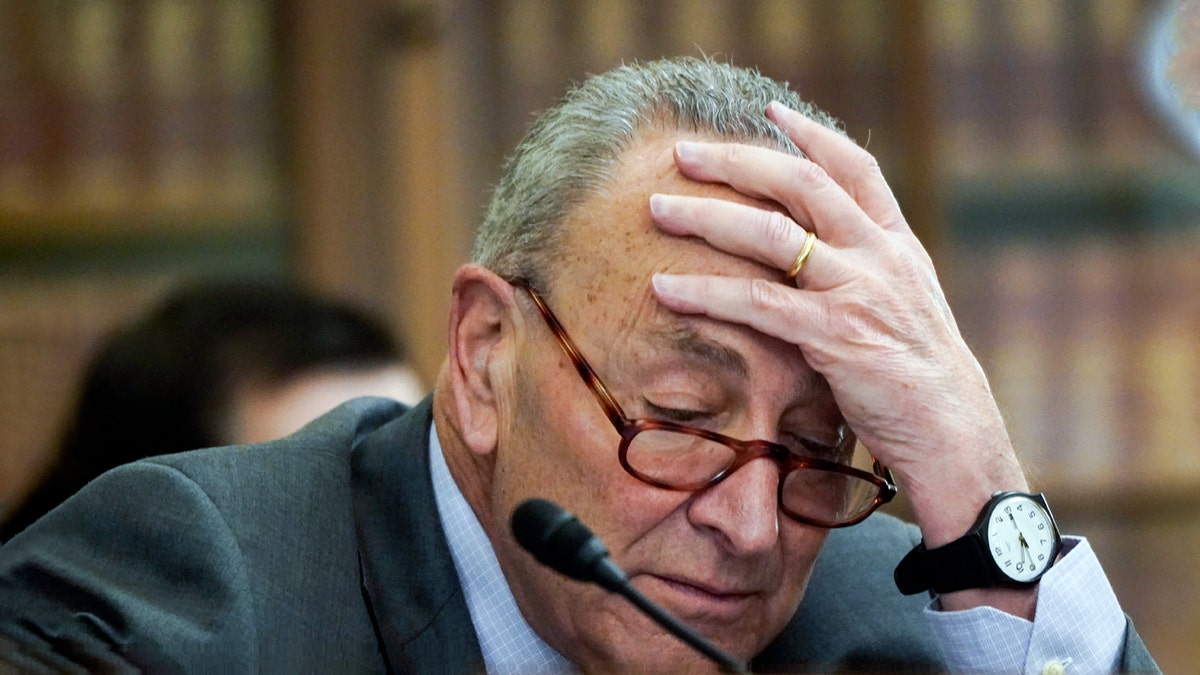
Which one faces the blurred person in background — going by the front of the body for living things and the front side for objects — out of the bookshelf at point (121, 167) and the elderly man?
the bookshelf

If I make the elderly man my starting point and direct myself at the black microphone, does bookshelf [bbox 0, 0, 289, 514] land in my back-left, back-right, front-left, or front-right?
back-right

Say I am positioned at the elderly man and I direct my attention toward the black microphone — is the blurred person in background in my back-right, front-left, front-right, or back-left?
back-right

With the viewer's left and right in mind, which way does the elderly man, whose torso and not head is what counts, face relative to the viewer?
facing the viewer and to the right of the viewer

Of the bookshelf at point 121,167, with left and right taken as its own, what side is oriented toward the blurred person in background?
front

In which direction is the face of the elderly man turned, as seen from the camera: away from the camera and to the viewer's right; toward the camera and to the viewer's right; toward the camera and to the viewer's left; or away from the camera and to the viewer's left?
toward the camera and to the viewer's right

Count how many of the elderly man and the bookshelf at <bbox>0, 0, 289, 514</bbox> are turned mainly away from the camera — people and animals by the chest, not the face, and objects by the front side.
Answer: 0

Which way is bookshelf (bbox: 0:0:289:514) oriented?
toward the camera

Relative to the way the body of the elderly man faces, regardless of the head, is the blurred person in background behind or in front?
behind

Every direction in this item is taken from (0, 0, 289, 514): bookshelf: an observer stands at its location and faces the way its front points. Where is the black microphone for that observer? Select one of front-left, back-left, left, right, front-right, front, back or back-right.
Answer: front
